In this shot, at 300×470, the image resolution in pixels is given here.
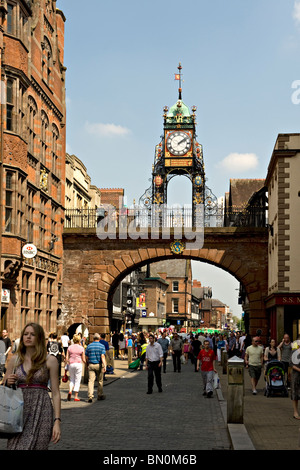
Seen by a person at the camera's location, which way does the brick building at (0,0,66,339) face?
facing the viewer and to the right of the viewer

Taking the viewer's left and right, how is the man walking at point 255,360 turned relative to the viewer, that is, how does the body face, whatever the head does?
facing the viewer

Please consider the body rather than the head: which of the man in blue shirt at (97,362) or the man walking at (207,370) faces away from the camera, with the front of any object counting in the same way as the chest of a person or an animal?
the man in blue shirt

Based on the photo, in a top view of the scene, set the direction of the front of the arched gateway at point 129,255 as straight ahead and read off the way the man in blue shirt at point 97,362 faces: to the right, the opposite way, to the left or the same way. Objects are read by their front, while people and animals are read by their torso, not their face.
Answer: the opposite way

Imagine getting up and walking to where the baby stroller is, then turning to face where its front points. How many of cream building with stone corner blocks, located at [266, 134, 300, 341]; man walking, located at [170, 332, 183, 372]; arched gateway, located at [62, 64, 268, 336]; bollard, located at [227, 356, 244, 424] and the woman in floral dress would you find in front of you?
2

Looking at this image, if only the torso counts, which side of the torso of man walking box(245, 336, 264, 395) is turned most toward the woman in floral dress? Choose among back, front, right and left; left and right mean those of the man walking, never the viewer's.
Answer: front

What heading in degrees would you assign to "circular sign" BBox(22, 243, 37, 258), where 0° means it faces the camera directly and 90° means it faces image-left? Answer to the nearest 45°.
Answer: approximately 0°

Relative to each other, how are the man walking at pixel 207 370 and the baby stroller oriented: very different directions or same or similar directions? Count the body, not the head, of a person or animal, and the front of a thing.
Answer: same or similar directions

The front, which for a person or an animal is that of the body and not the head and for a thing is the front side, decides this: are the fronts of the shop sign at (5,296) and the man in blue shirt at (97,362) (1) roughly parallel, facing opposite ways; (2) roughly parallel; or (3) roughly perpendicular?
roughly parallel, facing opposite ways

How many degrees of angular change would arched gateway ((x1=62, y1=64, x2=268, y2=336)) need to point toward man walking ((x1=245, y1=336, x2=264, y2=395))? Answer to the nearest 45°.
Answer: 0° — it already faces them

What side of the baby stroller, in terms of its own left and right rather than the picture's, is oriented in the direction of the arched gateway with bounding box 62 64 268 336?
back

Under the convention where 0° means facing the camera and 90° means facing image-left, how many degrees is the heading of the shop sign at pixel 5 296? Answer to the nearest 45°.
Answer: approximately 0°

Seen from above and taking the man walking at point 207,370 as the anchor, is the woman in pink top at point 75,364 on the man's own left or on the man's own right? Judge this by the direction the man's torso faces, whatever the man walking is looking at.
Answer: on the man's own right

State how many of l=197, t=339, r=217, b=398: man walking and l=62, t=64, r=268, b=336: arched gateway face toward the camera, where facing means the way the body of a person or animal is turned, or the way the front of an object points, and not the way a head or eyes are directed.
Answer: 2

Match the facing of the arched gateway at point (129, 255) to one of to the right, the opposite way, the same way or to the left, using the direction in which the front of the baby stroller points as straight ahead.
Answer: the same way
